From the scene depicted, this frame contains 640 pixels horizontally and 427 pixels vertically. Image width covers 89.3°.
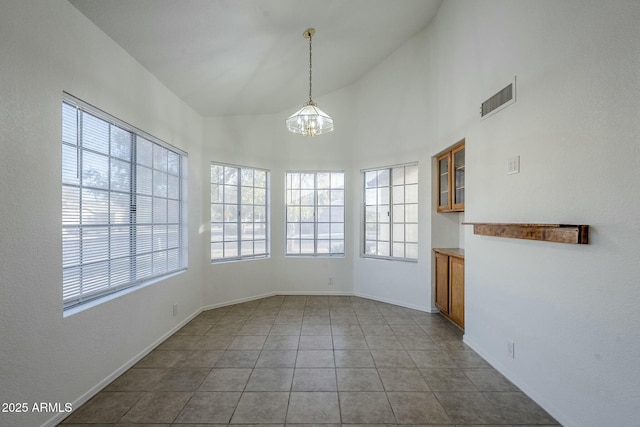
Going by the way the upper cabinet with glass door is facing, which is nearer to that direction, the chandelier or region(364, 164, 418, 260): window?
the chandelier

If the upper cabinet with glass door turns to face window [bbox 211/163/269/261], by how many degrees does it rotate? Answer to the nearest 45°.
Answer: approximately 45° to its right

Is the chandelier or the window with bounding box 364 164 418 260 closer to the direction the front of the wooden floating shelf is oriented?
the chandelier

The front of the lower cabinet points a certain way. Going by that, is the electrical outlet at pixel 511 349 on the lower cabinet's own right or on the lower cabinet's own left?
on the lower cabinet's own left

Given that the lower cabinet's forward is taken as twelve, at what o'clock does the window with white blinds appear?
The window with white blinds is roughly at 12 o'clock from the lower cabinet.

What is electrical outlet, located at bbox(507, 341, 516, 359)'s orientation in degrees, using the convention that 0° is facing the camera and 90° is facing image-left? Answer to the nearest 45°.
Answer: approximately 45°

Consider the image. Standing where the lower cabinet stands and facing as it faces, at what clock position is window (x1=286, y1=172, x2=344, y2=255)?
The window is roughly at 2 o'clock from the lower cabinet.

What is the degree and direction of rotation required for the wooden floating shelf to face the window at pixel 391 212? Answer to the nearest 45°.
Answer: approximately 90° to its right

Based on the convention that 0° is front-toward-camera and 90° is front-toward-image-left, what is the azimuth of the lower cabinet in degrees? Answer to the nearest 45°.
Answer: approximately 45°
